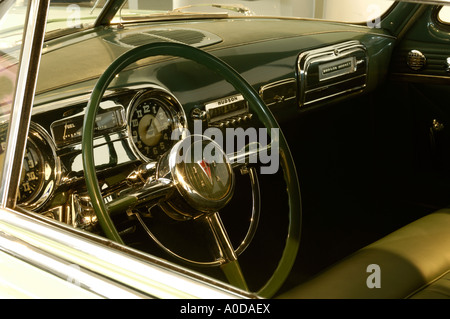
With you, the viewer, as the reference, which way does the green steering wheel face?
facing the viewer and to the right of the viewer
